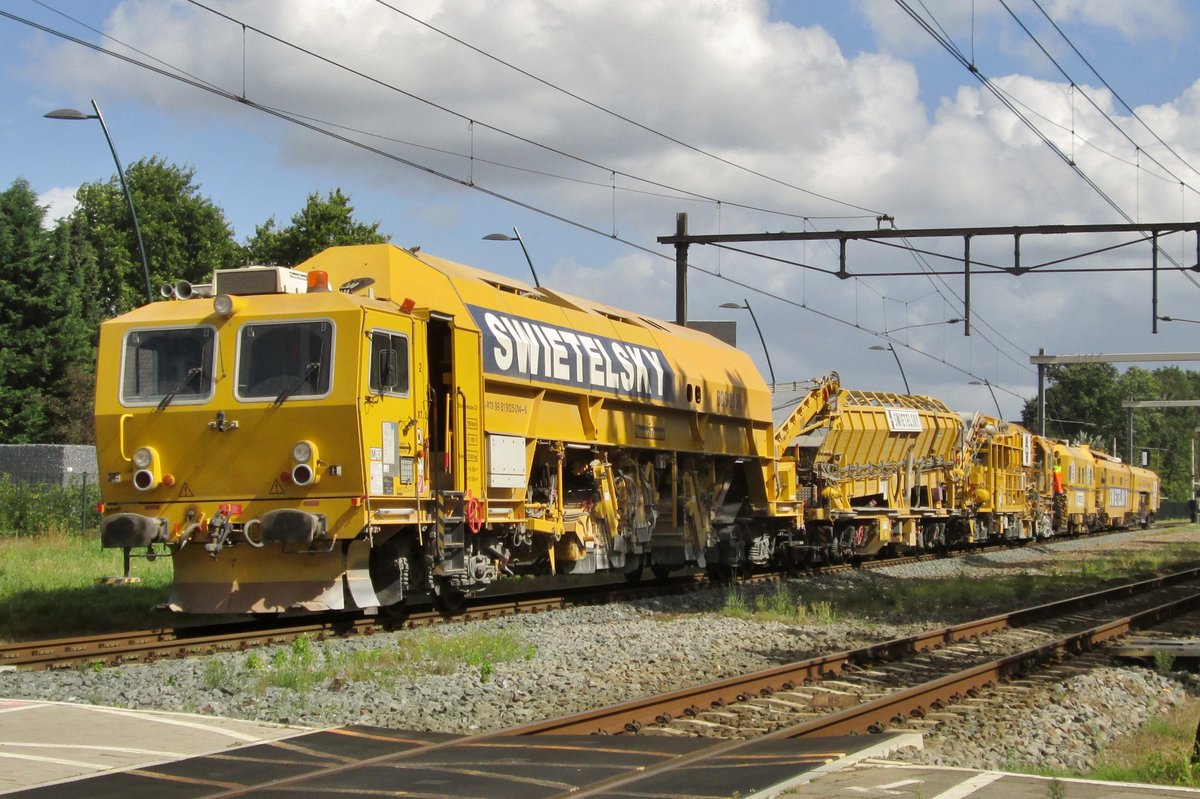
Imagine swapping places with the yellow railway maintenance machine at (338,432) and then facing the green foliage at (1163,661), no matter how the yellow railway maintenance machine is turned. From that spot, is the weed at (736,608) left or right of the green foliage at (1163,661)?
left

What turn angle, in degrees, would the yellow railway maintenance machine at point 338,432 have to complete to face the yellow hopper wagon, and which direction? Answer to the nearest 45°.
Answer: approximately 180°

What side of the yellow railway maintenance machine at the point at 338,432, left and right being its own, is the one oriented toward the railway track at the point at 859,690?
left

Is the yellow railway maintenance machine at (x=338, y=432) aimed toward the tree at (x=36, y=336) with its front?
no

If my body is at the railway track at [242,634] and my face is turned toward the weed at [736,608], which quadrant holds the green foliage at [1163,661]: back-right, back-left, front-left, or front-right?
front-right

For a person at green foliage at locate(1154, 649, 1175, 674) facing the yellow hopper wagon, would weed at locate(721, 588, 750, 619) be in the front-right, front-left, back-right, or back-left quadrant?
front-left

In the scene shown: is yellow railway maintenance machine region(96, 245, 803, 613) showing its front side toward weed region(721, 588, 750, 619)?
no

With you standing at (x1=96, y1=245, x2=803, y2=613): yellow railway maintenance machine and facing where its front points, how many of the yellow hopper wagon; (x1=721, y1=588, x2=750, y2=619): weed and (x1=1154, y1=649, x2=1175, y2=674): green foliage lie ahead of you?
0

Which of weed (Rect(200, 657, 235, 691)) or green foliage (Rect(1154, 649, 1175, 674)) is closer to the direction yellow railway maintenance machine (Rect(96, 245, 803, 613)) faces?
the weed

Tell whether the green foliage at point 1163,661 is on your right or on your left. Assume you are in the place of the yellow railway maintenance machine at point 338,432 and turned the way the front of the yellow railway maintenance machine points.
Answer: on your left

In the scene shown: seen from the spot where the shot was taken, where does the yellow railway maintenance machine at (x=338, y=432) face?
facing the viewer and to the left of the viewer

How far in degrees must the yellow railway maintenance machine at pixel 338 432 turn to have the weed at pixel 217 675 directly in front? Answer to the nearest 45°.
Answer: approximately 45° to its left

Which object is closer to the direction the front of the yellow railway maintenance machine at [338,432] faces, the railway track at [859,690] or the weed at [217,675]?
the weed
